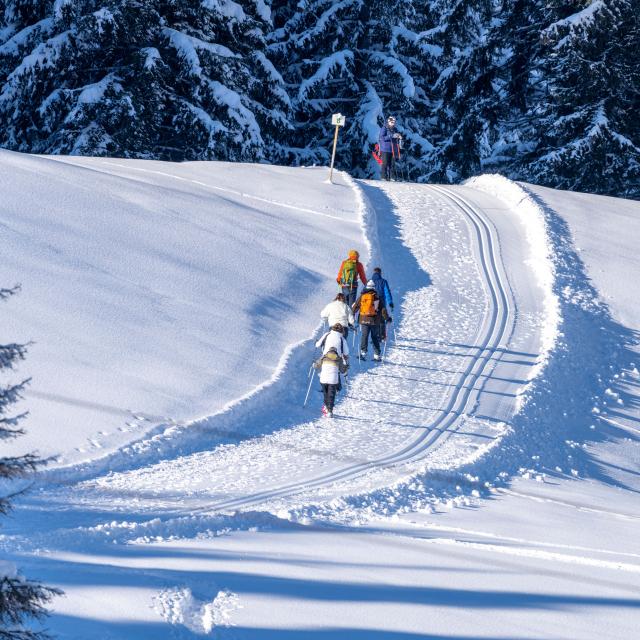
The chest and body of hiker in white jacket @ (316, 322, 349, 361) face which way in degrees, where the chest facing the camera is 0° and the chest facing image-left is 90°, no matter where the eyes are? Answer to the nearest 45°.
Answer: approximately 180°

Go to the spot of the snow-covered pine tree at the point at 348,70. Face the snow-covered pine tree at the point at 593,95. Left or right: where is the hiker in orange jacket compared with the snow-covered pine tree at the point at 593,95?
right

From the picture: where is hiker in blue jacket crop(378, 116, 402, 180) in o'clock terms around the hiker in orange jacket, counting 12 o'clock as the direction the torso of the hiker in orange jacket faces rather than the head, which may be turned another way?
The hiker in blue jacket is roughly at 12 o'clock from the hiker in orange jacket.

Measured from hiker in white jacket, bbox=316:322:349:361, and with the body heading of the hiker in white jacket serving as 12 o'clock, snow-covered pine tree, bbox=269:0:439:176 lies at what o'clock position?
The snow-covered pine tree is roughly at 12 o'clock from the hiker in white jacket.

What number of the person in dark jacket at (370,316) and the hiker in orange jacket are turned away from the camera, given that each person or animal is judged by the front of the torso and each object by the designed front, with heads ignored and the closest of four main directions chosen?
2

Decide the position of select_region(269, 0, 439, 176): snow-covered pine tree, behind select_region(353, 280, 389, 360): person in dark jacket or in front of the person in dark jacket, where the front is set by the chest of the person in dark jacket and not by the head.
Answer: in front

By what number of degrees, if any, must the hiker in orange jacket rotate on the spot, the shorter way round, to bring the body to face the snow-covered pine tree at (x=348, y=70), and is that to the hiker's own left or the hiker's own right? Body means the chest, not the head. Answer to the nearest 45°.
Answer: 0° — they already face it

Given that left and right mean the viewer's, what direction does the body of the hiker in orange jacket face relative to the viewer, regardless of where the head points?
facing away from the viewer

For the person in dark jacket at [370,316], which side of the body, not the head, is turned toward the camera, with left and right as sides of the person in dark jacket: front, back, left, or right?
back
